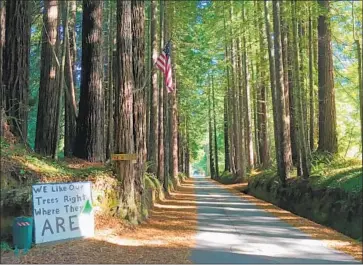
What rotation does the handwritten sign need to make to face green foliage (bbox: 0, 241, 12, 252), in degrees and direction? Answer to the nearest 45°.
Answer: approximately 45° to its right

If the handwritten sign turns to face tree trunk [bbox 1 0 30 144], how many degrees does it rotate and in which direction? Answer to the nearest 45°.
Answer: approximately 180°

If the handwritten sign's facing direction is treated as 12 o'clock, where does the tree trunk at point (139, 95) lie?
The tree trunk is roughly at 7 o'clock from the handwritten sign.

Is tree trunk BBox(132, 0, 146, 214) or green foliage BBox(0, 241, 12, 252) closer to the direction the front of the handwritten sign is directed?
the green foliage

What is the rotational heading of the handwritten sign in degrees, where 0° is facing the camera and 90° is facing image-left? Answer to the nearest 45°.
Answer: approximately 0°

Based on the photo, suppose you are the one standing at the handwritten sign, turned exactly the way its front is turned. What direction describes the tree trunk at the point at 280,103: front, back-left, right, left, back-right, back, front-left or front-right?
back-left

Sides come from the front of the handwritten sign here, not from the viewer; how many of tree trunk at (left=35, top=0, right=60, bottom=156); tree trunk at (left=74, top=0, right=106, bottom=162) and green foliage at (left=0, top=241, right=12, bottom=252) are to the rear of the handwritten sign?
2

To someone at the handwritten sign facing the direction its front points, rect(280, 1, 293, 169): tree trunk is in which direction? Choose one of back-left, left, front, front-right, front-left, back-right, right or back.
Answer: back-left

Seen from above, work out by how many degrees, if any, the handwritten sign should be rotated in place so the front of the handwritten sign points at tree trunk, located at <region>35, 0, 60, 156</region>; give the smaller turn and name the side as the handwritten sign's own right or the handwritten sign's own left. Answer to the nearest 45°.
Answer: approximately 180°

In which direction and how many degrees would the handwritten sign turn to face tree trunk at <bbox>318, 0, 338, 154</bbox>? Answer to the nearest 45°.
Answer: approximately 135° to its left
